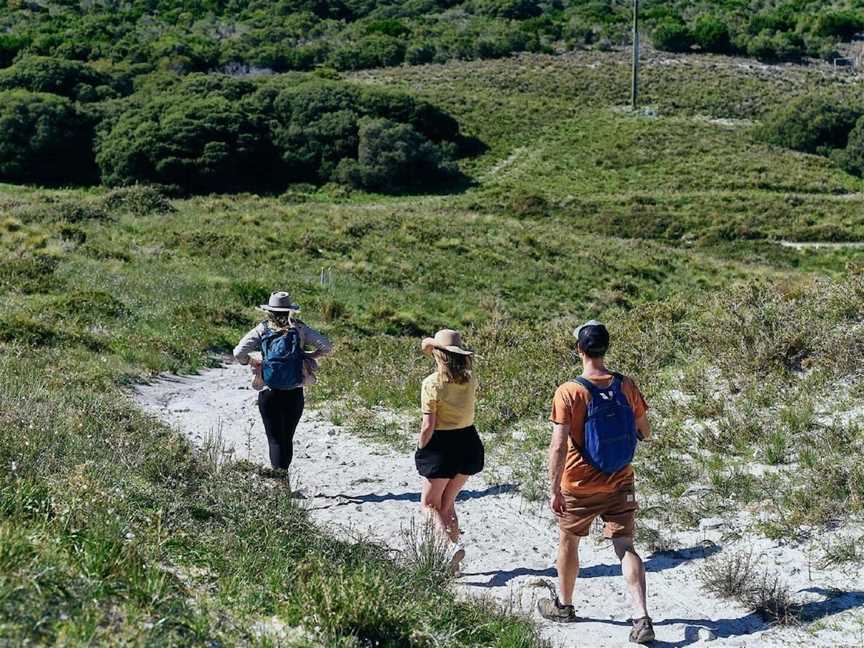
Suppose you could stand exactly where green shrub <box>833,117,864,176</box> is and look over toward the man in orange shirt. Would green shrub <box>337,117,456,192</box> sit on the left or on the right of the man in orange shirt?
right

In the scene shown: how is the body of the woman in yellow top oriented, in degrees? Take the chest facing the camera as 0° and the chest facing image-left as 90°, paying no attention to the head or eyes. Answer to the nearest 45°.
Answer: approximately 135°

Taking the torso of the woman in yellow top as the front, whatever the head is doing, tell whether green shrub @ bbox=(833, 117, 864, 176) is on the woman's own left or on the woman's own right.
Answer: on the woman's own right

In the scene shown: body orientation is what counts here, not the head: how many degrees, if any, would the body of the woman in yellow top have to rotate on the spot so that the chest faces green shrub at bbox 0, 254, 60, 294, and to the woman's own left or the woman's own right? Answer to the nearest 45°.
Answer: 0° — they already face it

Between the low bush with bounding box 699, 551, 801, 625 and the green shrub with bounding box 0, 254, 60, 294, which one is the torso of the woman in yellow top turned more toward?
the green shrub

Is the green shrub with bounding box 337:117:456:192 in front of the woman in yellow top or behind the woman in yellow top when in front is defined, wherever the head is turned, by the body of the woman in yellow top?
in front

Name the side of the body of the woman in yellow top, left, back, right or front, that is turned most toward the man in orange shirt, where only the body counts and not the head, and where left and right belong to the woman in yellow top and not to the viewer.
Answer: back

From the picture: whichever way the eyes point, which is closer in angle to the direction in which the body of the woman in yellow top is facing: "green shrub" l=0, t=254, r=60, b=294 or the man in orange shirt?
the green shrub
